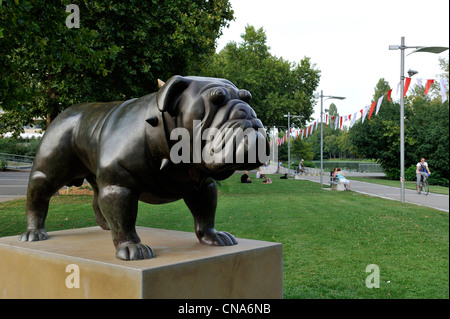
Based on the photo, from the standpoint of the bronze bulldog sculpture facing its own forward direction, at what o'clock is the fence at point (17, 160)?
The fence is roughly at 7 o'clock from the bronze bulldog sculpture.

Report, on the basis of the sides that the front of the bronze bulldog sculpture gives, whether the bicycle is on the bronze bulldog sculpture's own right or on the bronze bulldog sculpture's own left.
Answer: on the bronze bulldog sculpture's own left

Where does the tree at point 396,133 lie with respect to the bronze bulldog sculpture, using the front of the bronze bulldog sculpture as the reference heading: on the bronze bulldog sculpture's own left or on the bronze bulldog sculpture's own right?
on the bronze bulldog sculpture's own left

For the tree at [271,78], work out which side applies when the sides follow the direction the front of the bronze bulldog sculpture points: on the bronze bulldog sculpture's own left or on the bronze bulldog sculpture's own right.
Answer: on the bronze bulldog sculpture's own left

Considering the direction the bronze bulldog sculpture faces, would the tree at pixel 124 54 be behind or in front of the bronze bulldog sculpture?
behind

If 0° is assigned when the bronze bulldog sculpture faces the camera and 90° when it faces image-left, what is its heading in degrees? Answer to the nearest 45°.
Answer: approximately 315°
